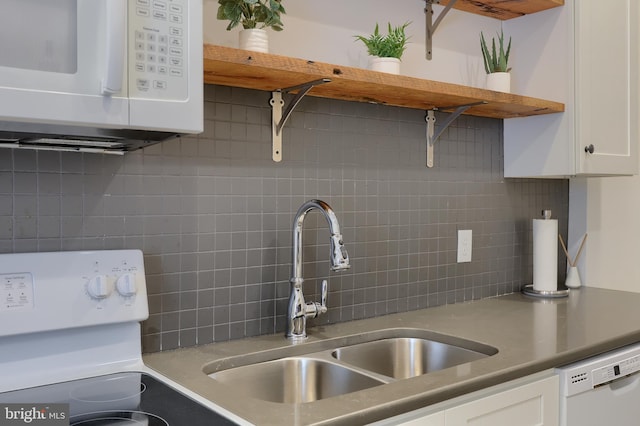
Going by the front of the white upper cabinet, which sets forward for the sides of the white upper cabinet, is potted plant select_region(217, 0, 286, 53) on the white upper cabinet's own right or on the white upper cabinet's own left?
on the white upper cabinet's own right

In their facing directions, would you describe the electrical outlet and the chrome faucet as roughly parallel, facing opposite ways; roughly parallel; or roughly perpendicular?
roughly parallel

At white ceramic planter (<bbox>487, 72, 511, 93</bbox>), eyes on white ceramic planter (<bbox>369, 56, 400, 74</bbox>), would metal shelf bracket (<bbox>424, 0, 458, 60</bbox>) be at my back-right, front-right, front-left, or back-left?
front-right

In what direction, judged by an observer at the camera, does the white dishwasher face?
facing the viewer and to the right of the viewer

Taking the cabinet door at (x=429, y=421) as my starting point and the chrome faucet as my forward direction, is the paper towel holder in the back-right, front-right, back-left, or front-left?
front-right

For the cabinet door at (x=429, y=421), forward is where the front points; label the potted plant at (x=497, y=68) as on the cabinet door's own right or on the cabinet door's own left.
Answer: on the cabinet door's own left

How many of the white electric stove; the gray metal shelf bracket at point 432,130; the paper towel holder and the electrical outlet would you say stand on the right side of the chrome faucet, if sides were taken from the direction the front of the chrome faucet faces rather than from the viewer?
1

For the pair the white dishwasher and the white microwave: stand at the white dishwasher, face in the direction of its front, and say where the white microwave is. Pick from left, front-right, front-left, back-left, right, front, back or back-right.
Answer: right
